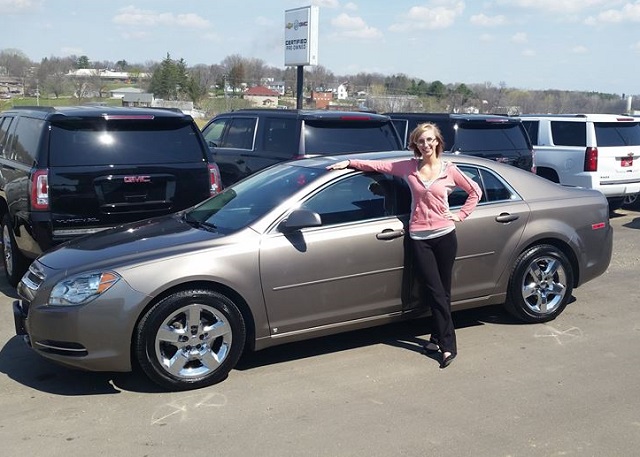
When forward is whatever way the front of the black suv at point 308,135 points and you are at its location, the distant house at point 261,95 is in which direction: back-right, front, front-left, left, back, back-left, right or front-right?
front-right

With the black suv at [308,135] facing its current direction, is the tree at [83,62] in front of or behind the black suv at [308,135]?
in front

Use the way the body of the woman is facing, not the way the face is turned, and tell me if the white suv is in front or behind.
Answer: behind

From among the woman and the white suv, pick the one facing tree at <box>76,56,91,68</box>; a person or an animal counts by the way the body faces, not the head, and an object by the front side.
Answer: the white suv

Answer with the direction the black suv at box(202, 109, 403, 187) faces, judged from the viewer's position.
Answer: facing away from the viewer and to the left of the viewer

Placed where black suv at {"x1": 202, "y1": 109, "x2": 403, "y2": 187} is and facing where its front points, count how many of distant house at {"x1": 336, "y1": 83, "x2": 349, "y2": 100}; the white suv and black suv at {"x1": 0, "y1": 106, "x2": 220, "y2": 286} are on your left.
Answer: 1

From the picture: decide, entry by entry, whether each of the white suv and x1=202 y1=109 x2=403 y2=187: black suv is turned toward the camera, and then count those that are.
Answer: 0

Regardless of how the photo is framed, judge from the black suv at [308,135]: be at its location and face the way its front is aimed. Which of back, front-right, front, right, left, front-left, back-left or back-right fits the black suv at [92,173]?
left

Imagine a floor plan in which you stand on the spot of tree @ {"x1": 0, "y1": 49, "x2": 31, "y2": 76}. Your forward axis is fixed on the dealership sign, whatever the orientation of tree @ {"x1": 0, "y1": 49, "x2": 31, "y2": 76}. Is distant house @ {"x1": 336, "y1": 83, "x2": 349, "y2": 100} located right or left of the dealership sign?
left

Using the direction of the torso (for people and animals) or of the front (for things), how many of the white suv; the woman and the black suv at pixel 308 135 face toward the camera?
1

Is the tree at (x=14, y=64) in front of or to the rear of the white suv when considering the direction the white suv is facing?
in front

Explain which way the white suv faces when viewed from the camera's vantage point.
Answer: facing away from the viewer and to the left of the viewer
